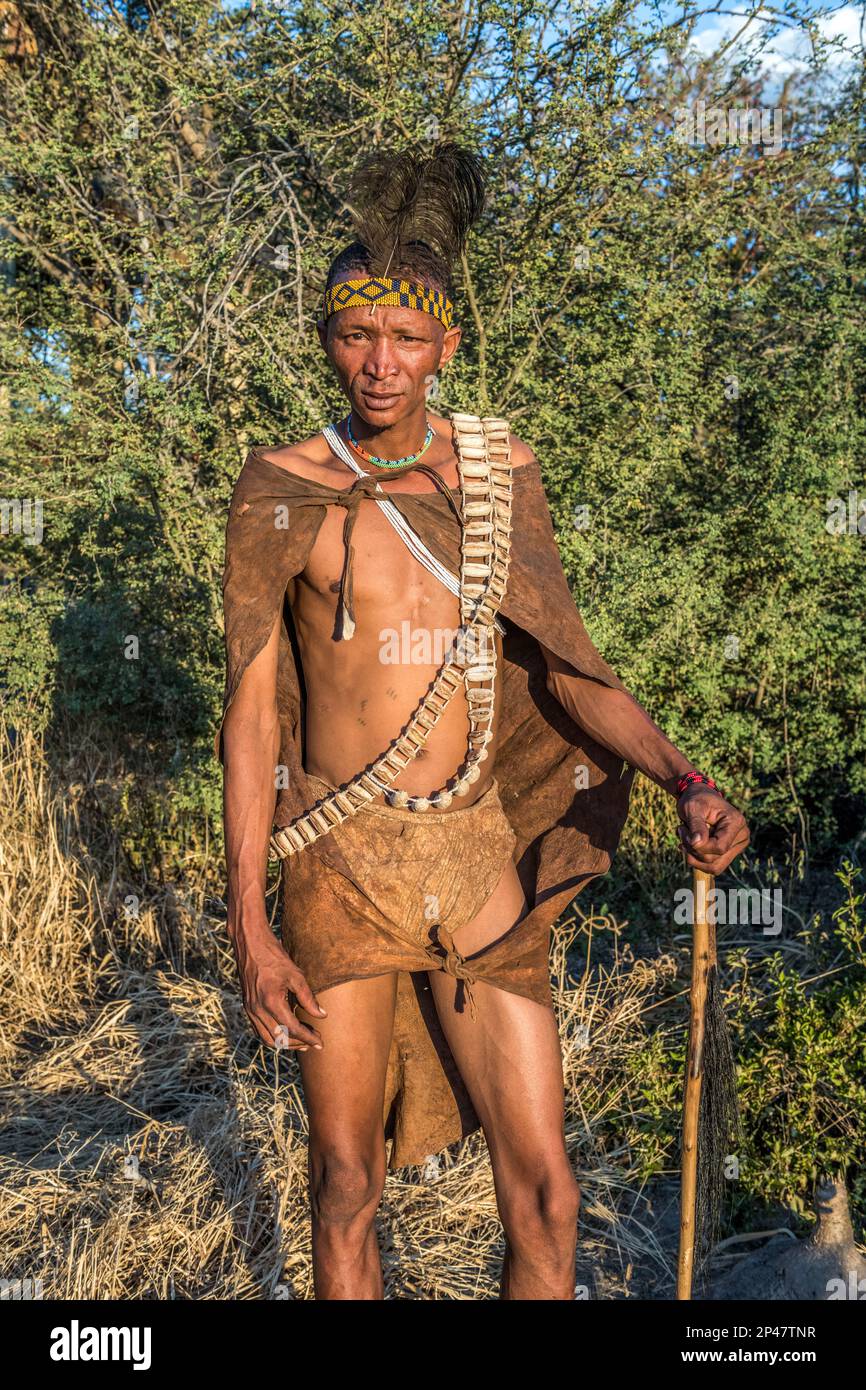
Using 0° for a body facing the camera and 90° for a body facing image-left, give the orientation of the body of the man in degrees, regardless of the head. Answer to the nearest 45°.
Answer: approximately 0°
